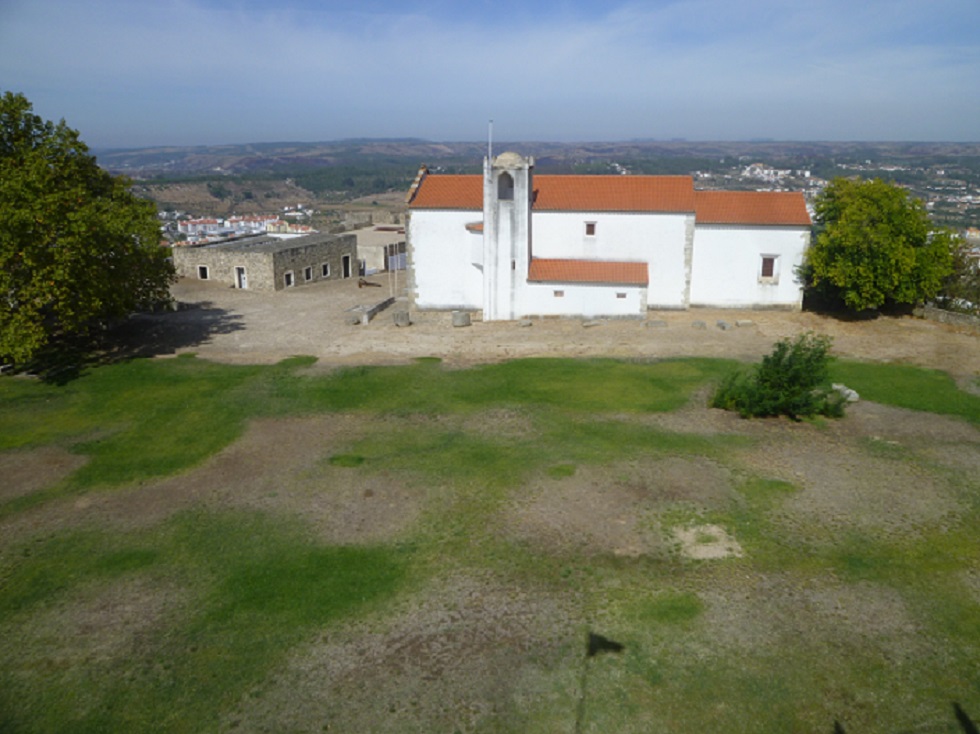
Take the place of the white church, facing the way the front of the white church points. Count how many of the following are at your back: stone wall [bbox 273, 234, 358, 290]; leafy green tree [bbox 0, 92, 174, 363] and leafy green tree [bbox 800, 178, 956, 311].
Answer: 1

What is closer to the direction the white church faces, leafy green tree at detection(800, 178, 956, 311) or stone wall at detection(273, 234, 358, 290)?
the stone wall

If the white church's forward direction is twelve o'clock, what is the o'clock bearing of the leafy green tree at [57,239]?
The leafy green tree is roughly at 11 o'clock from the white church.

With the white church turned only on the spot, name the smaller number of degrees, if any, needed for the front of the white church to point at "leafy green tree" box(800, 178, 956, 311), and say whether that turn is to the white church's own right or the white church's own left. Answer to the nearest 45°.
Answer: approximately 180°

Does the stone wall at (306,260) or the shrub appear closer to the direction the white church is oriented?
the stone wall

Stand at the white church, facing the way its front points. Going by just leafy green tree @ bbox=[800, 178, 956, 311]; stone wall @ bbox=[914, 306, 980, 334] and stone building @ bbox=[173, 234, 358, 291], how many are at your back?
2

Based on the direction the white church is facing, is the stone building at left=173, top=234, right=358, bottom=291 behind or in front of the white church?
in front

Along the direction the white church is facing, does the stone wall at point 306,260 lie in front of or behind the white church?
in front

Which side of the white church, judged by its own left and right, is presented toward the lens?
left

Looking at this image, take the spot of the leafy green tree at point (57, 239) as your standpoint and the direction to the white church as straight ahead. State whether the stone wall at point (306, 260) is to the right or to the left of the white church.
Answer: left

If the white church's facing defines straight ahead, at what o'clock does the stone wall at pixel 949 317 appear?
The stone wall is roughly at 6 o'clock from the white church.

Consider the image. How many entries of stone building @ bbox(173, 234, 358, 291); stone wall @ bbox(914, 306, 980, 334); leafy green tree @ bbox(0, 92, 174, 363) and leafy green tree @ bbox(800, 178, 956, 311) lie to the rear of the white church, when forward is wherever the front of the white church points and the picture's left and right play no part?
2
